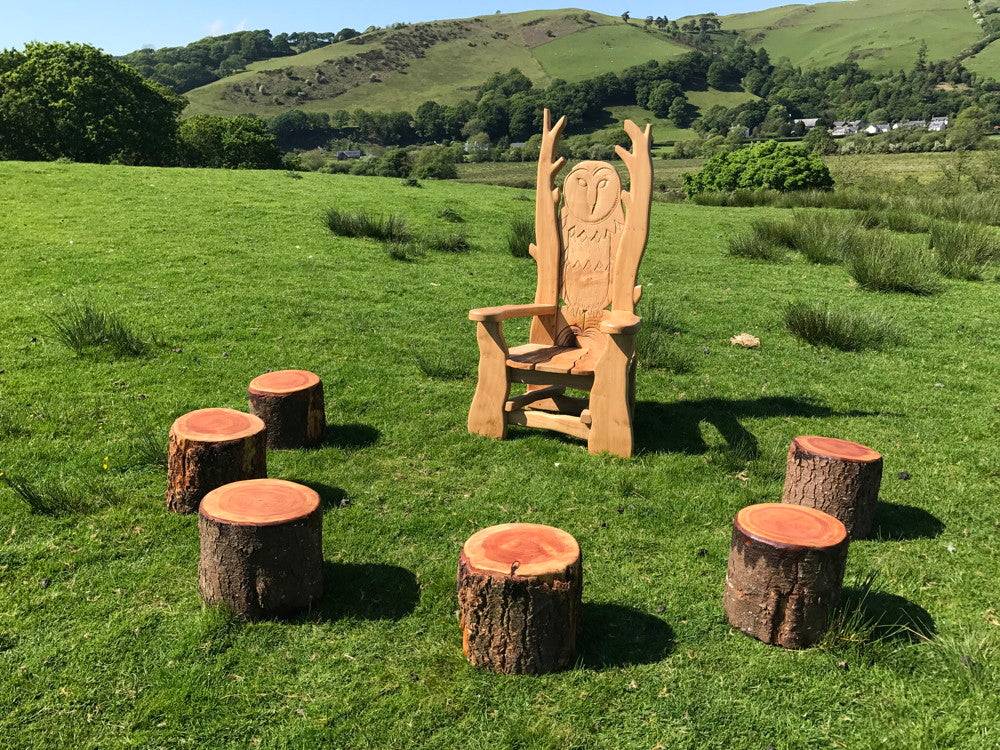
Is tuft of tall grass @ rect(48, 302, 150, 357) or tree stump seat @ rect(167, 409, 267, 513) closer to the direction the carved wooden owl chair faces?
the tree stump seat

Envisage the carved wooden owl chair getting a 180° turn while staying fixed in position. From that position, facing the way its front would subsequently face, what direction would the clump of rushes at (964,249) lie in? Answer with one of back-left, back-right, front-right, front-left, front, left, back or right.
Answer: front

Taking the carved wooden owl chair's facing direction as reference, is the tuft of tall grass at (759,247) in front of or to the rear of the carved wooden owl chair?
to the rear

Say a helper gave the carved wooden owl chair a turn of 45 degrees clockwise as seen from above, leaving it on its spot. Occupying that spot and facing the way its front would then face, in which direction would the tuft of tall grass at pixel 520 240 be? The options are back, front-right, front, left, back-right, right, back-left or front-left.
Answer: right

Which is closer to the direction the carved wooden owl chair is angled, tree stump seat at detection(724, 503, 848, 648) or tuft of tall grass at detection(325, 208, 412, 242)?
the tree stump seat

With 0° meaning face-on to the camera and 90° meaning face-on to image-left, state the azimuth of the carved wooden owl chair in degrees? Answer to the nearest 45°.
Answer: approximately 45°

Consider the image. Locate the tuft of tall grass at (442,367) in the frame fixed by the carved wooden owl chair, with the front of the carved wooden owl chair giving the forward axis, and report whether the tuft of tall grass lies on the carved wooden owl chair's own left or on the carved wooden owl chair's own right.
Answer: on the carved wooden owl chair's own right

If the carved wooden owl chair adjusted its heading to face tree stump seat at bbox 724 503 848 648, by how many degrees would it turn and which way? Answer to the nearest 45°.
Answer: approximately 45° to its left

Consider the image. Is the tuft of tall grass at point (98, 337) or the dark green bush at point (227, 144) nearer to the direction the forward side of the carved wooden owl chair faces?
the tuft of tall grass

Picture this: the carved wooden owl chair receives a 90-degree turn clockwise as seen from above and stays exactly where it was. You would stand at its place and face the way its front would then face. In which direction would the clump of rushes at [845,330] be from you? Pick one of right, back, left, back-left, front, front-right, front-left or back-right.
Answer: right
